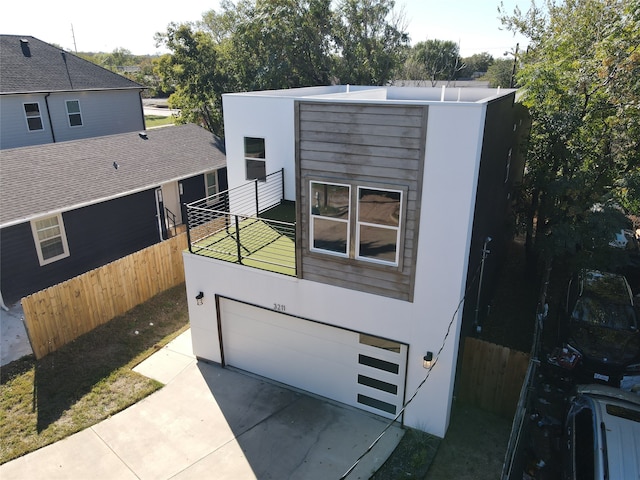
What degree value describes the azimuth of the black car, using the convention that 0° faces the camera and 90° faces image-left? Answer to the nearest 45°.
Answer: approximately 0°

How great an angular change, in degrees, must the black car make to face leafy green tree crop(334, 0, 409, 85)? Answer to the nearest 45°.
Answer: approximately 135° to its right

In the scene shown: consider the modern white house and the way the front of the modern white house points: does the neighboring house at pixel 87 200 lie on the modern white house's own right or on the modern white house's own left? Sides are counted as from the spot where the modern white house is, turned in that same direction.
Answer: on the modern white house's own right

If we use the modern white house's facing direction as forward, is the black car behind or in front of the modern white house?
behind

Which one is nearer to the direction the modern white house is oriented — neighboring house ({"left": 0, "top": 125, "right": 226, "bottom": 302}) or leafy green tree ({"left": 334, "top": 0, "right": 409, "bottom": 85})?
the neighboring house

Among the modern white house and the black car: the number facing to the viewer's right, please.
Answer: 0

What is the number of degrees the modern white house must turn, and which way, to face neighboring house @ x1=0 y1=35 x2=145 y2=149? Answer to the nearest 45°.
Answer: approximately 90° to its right

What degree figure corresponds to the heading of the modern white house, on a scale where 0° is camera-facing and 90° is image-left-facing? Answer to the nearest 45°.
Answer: approximately 45°
